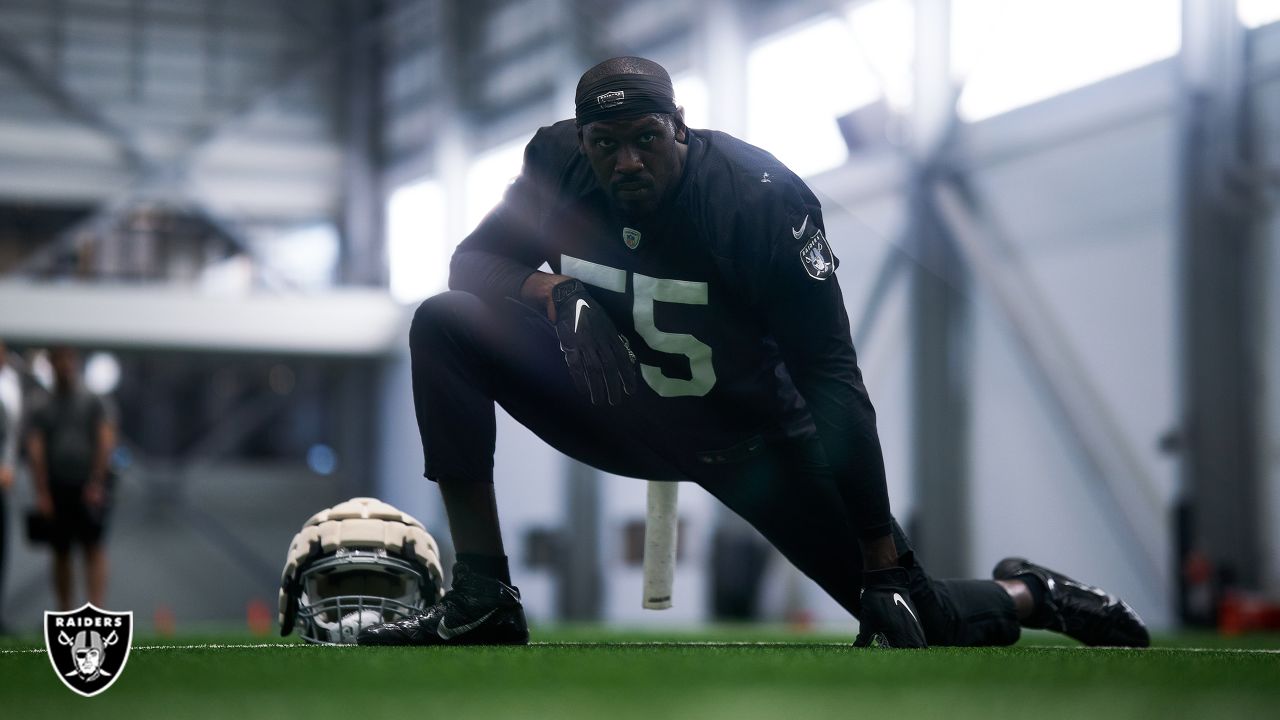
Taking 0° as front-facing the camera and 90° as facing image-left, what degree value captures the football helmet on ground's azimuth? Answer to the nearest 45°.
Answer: approximately 0°

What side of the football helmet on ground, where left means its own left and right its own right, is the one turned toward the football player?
left

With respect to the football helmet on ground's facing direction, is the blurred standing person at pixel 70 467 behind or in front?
behind

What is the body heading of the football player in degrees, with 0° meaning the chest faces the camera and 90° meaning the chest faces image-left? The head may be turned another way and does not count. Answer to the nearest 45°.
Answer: approximately 45°

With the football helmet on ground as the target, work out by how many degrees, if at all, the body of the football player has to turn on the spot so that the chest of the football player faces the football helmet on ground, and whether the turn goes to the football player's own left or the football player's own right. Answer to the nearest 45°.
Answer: approximately 45° to the football player's own right
